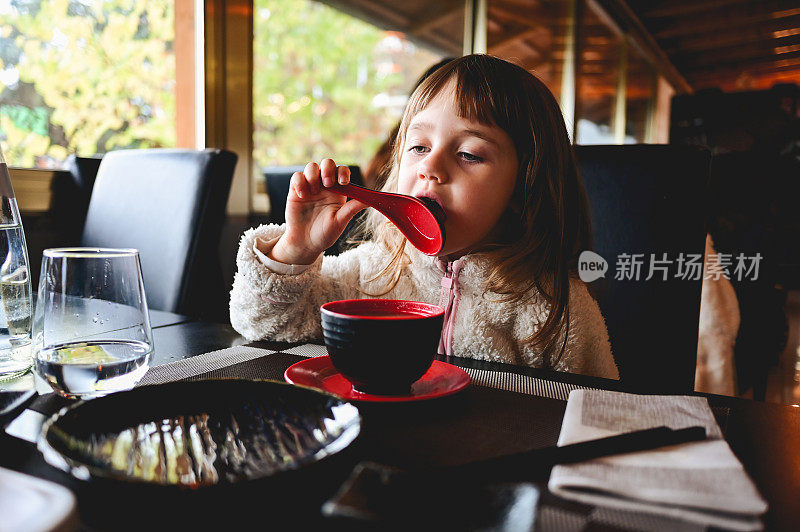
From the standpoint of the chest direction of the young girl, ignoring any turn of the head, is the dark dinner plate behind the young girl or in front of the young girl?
in front

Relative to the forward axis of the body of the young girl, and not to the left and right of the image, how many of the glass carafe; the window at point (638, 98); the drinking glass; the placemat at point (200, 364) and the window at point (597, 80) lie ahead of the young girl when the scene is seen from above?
3

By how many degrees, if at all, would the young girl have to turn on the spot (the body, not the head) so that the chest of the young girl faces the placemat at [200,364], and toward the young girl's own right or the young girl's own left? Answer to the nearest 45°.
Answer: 0° — they already face it

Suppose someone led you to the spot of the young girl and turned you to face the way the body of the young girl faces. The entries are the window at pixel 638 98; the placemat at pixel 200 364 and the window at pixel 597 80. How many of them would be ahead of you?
1

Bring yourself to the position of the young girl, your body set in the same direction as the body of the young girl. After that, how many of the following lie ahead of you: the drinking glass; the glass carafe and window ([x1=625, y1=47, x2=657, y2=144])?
2

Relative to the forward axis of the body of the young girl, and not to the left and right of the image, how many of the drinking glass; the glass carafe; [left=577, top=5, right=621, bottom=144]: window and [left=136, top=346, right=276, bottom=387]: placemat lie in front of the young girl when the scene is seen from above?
3

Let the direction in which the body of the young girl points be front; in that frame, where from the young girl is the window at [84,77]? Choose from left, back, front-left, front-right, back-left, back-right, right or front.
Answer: right

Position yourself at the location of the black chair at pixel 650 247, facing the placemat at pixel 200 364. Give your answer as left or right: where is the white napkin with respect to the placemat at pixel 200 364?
left

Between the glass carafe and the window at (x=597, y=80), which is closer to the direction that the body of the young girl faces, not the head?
the glass carafe

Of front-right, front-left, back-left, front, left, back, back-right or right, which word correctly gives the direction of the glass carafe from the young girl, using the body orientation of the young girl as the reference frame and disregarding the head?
front

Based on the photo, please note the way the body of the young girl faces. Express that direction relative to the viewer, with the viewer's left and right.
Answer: facing the viewer and to the left of the viewer
